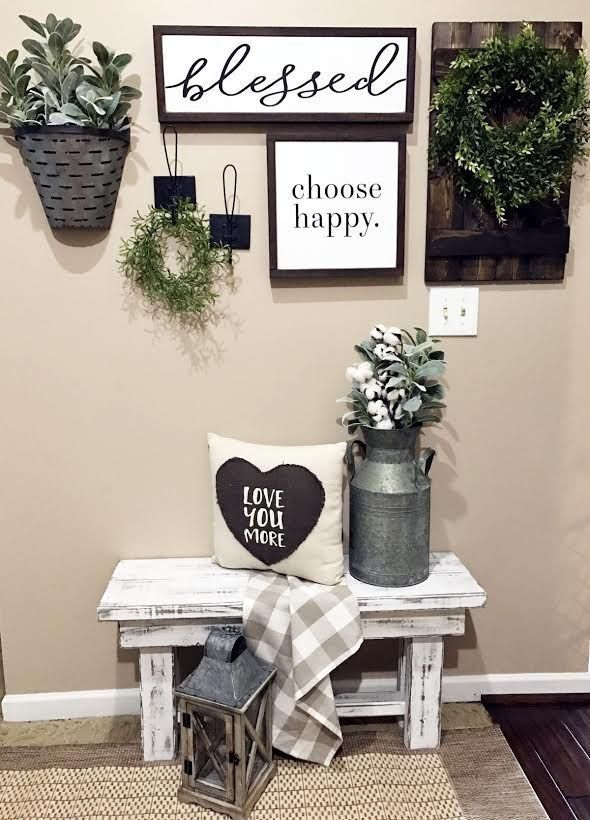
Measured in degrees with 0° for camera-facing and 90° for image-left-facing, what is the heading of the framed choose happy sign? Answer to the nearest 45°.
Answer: approximately 0°

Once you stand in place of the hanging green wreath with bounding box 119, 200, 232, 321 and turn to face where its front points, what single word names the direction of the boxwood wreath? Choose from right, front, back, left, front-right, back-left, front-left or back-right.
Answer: left

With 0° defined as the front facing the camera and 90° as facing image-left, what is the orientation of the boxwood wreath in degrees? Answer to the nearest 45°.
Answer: approximately 0°

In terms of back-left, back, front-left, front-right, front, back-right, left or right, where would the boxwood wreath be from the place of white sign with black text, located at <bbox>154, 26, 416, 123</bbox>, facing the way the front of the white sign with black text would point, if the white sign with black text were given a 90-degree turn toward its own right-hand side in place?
back
